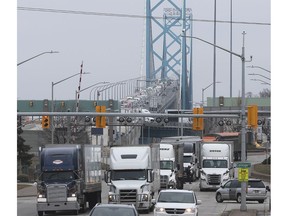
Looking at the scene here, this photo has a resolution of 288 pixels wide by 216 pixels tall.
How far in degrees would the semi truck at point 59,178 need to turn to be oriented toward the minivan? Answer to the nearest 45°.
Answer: approximately 45° to its left

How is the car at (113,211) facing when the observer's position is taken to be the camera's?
facing the viewer

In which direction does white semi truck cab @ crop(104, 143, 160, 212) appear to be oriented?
toward the camera

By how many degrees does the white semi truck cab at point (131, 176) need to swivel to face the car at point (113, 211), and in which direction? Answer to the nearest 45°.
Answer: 0° — it already faces it

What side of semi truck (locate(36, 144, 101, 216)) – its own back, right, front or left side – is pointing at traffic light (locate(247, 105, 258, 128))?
left

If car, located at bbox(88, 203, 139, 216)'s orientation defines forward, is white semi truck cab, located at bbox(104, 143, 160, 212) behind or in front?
behind
